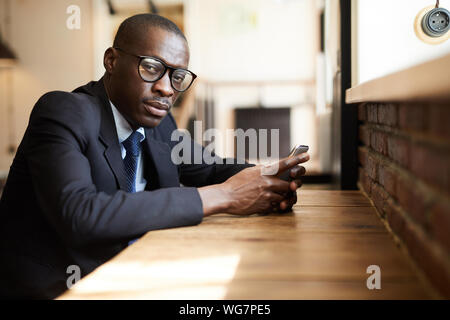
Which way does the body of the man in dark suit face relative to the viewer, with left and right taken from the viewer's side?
facing the viewer and to the right of the viewer
